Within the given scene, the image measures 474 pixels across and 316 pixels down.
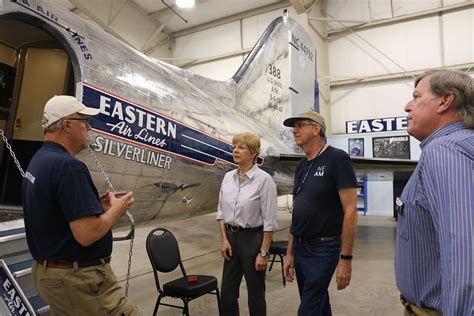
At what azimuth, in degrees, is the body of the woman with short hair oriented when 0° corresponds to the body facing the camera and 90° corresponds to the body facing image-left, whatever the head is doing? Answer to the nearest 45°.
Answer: approximately 45°

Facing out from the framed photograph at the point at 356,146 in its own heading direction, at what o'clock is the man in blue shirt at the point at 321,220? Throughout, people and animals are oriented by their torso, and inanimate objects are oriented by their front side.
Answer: The man in blue shirt is roughly at 12 o'clock from the framed photograph.

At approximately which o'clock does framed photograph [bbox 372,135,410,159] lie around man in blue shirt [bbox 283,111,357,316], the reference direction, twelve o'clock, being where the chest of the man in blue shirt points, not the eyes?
The framed photograph is roughly at 5 o'clock from the man in blue shirt.

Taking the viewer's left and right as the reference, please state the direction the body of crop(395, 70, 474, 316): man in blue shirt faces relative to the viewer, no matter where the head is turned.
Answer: facing to the left of the viewer

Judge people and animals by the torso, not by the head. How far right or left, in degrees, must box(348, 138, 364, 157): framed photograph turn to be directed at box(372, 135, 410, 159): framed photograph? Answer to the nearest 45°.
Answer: approximately 90° to its left

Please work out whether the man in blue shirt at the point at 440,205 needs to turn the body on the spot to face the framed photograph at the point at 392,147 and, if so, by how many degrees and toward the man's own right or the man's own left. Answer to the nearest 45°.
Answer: approximately 90° to the man's own right

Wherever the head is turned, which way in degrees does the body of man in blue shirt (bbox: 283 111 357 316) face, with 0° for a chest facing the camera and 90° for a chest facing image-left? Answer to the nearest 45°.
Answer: approximately 45°

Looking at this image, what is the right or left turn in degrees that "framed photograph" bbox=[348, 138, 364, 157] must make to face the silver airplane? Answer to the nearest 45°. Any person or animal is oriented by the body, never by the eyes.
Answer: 0° — it already faces it

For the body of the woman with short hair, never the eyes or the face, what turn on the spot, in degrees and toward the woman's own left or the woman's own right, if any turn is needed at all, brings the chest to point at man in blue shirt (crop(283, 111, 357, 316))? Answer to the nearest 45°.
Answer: approximately 90° to the woman's own left

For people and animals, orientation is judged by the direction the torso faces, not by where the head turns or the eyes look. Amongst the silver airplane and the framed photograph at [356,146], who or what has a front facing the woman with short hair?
the framed photograph

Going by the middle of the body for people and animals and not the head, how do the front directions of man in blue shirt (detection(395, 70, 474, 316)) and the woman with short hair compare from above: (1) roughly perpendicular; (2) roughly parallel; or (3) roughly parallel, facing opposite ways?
roughly perpendicular

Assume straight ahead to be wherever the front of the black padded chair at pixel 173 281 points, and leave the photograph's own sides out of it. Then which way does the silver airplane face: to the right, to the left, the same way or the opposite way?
to the right

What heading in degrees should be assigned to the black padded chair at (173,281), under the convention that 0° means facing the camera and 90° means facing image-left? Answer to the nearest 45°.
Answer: approximately 315°
